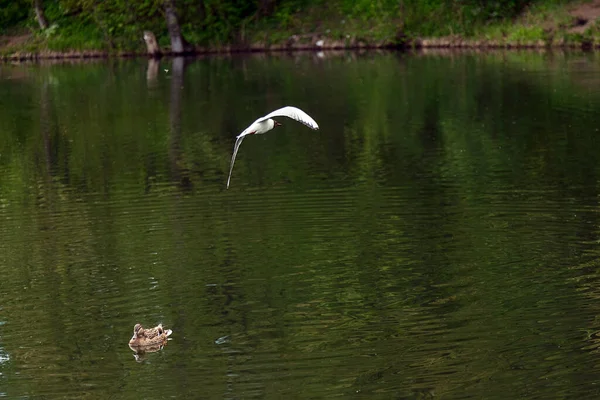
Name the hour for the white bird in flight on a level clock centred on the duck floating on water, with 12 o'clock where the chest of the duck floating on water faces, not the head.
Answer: The white bird in flight is roughly at 4 o'clock from the duck floating on water.

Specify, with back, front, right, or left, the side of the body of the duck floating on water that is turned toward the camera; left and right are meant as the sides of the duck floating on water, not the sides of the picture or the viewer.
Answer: left
